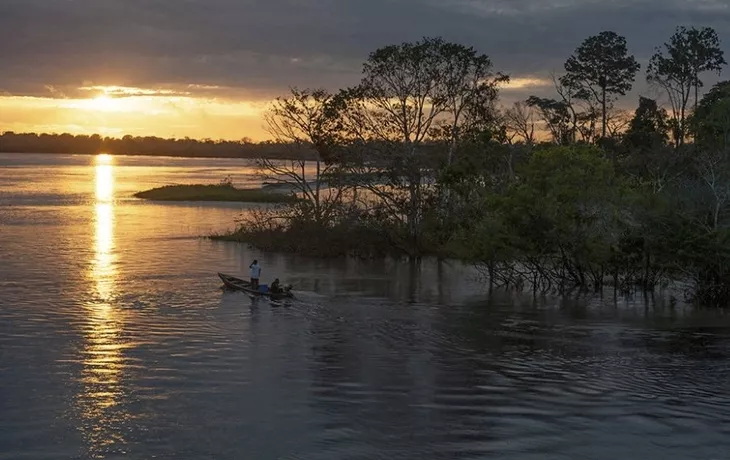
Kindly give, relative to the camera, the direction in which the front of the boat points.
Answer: facing to the left of the viewer
